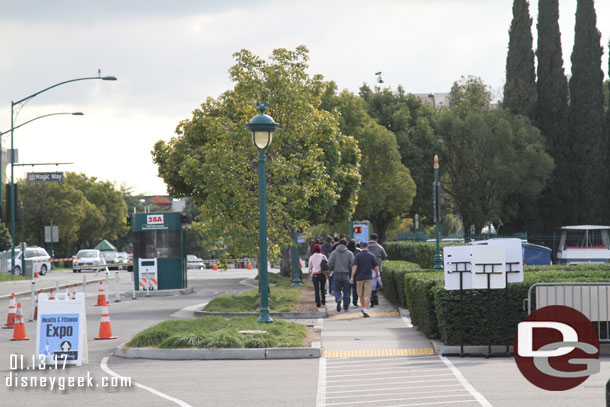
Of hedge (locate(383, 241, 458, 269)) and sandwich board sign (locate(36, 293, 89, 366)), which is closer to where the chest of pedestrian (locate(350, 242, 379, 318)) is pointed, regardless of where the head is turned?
the hedge

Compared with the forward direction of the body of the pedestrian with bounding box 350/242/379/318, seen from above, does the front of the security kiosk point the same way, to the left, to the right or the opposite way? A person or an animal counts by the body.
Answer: the opposite way

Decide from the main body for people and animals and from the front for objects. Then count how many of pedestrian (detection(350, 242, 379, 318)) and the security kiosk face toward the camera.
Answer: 1

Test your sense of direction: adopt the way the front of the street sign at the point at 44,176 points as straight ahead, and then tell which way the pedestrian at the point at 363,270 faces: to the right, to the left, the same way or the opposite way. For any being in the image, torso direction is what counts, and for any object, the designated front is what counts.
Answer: the opposite way

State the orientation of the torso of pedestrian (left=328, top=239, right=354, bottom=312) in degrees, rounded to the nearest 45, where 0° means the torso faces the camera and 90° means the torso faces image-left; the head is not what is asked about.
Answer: approximately 180°

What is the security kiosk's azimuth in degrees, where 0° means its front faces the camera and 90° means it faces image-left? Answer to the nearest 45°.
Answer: approximately 0°

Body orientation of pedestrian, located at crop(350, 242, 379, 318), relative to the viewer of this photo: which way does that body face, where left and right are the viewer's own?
facing away from the viewer

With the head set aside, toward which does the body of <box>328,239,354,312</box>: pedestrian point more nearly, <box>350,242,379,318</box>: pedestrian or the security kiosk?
the security kiosk
